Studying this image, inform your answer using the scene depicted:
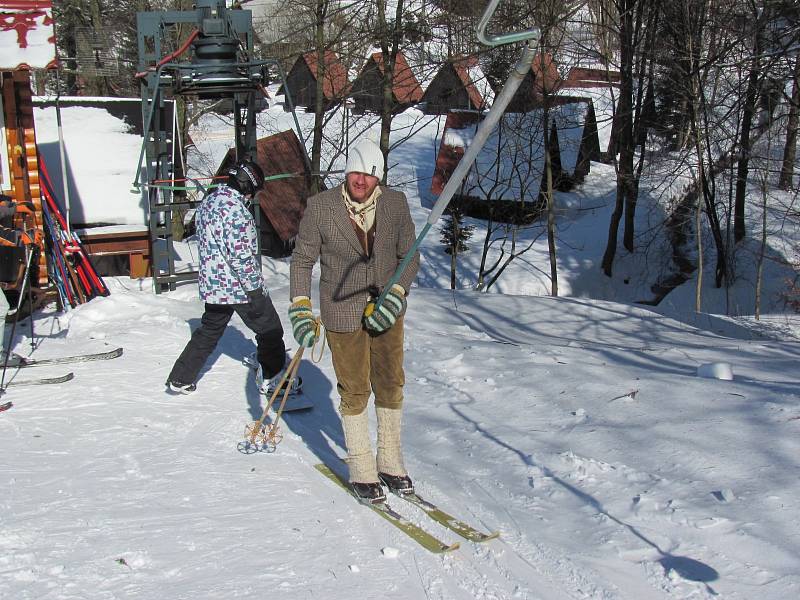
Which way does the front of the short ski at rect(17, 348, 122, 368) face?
to the viewer's right

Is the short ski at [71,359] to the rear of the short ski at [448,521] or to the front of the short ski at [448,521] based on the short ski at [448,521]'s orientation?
to the rear

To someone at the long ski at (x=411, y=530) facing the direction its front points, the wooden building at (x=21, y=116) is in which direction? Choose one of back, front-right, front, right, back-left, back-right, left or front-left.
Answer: back

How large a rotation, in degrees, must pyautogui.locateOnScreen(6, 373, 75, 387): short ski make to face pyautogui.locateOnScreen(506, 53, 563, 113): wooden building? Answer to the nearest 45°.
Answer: approximately 45° to its left

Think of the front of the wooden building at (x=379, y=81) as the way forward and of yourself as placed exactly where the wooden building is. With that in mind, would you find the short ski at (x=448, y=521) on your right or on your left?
on your left

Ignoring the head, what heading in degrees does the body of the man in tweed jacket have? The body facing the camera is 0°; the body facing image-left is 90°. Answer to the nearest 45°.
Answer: approximately 0°

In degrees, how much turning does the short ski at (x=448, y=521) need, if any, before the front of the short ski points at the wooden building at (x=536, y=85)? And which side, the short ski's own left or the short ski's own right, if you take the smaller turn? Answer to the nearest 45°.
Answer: approximately 135° to the short ski's own left
